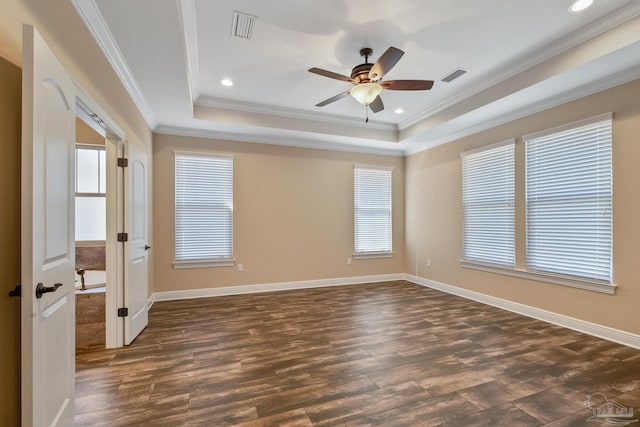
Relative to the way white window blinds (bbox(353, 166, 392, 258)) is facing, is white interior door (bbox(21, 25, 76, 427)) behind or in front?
in front

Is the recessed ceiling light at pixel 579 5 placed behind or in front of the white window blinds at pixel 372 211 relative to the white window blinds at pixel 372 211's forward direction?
in front

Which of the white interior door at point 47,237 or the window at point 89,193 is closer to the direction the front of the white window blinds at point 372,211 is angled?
the white interior door

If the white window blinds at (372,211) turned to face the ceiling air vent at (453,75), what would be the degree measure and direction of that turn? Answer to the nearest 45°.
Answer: approximately 45° to its left

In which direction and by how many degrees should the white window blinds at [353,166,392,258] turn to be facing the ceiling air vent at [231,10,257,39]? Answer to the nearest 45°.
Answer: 0° — it already faces it

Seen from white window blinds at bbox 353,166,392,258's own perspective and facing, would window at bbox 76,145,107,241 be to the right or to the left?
on its right

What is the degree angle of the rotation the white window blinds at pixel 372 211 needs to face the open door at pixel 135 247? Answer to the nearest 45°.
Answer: approximately 45° to its right

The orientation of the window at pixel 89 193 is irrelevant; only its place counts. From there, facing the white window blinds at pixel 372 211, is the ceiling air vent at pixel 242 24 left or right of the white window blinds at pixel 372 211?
right

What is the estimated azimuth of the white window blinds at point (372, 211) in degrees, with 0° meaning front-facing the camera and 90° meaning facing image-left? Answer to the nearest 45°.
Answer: approximately 0°

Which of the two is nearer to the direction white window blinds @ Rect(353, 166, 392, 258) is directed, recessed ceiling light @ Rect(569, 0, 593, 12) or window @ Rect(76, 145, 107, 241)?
the recessed ceiling light
